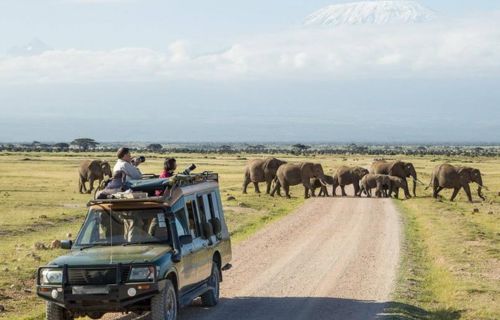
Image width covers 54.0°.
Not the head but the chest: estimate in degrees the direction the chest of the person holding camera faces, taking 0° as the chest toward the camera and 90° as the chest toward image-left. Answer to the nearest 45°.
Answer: approximately 270°
